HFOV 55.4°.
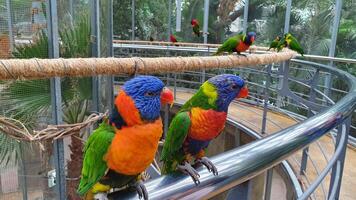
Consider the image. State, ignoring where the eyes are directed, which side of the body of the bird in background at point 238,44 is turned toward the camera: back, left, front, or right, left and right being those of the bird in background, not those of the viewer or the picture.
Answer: right

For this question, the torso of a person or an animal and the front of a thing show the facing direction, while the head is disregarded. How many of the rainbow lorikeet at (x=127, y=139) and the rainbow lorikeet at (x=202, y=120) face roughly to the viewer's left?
0

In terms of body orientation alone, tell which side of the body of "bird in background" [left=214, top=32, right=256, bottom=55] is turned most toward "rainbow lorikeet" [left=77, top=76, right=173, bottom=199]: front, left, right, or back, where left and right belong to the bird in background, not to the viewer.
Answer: right

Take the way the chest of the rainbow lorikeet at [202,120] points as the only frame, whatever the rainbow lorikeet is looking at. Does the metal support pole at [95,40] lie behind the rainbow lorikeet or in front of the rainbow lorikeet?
behind

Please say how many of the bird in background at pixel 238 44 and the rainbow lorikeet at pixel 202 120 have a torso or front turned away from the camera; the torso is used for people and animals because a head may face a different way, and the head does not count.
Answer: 0

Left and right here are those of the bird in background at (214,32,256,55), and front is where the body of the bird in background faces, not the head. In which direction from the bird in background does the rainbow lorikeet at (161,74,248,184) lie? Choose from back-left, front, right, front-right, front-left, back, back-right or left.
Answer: right

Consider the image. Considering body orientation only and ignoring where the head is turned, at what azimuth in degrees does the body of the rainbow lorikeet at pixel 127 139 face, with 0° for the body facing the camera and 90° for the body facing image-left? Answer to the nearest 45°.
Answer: approximately 315°

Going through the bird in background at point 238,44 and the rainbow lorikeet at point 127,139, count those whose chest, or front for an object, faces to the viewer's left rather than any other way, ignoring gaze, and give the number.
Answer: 0

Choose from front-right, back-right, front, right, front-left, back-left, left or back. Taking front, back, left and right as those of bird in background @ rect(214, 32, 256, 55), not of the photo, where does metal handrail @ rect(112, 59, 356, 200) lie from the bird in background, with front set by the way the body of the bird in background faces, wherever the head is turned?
right
